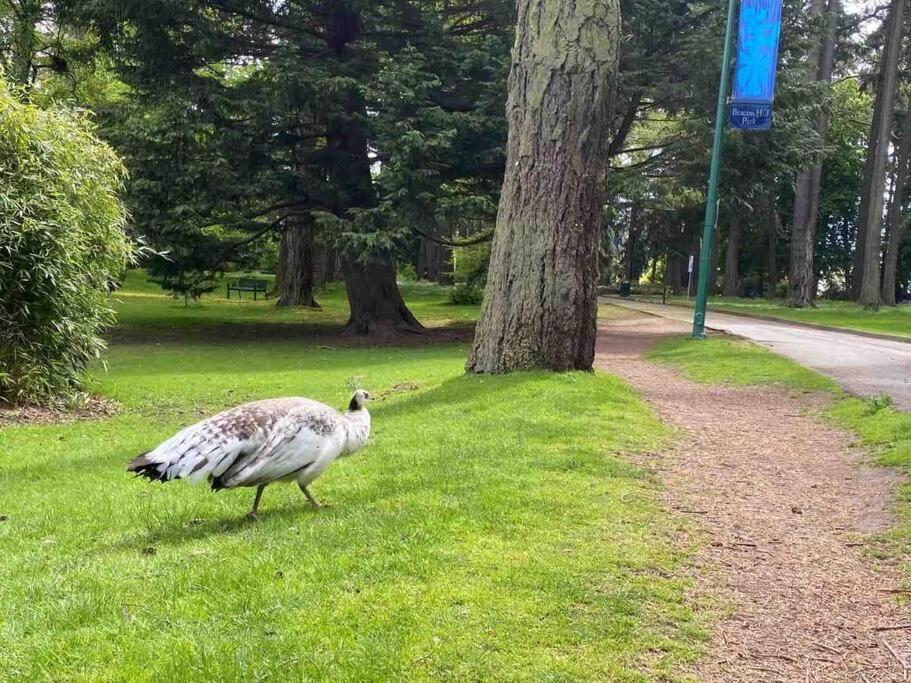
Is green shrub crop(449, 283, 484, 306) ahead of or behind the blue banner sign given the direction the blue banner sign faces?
behind

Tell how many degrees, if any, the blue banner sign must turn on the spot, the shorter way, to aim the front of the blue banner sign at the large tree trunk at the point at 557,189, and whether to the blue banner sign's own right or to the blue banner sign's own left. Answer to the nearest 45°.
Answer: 0° — it already faces it

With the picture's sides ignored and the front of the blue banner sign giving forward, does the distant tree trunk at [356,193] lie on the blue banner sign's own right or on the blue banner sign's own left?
on the blue banner sign's own right

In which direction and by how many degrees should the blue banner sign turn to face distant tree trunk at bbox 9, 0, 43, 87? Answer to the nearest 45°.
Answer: approximately 90° to its right

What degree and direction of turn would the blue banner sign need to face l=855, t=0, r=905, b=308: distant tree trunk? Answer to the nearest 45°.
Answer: approximately 180°

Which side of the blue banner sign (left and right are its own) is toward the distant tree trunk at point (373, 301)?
right

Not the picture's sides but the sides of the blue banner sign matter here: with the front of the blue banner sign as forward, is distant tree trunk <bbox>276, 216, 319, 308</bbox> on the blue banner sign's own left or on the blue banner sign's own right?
on the blue banner sign's own right

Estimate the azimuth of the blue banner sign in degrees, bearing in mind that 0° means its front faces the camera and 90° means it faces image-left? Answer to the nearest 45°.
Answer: approximately 0°
